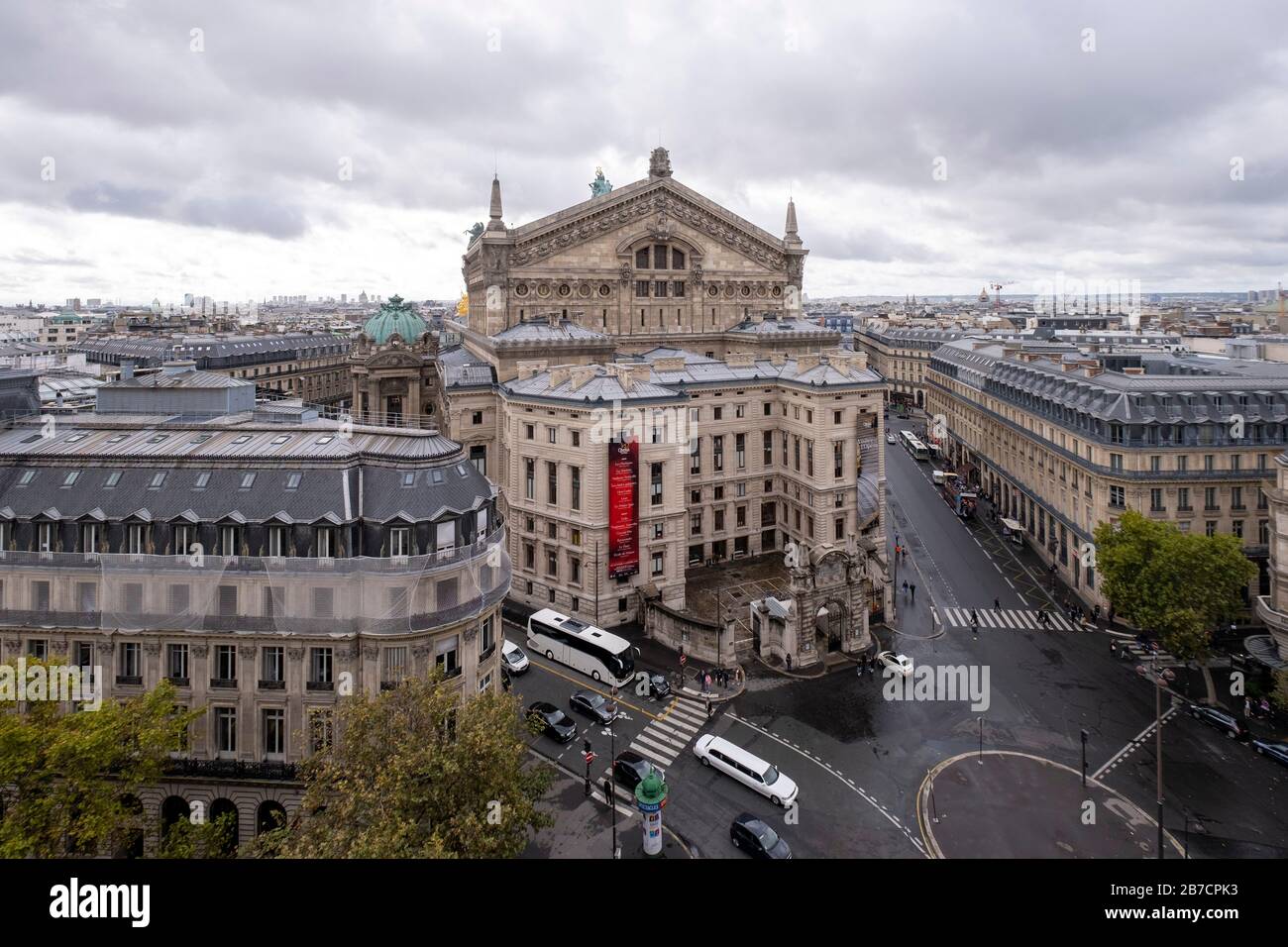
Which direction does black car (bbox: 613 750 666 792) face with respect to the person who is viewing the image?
facing the viewer and to the right of the viewer

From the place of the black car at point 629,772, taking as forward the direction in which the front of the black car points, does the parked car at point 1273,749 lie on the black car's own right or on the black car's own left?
on the black car's own left

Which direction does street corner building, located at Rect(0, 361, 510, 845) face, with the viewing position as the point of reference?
facing the viewer

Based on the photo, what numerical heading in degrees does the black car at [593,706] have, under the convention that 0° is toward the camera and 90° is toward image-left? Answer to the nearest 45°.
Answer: approximately 315°

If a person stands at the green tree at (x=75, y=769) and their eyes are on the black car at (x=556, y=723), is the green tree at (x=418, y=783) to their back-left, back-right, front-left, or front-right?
front-right

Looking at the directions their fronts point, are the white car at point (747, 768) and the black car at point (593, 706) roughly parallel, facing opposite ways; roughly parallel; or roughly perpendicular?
roughly parallel

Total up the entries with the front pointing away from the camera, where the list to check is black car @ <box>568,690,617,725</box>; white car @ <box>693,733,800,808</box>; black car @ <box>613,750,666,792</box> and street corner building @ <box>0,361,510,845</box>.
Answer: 0

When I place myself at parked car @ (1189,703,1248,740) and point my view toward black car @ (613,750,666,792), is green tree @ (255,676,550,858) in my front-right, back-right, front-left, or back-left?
front-left

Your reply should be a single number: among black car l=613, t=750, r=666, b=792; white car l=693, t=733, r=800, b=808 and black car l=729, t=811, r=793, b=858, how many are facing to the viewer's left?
0

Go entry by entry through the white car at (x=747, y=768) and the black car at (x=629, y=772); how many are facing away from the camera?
0
